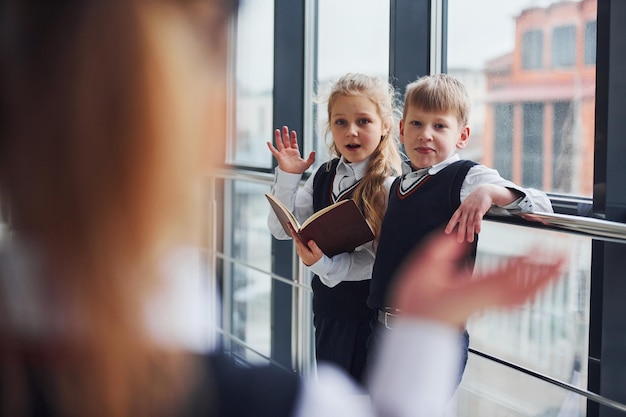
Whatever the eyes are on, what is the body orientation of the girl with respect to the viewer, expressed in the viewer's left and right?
facing the viewer and to the left of the viewer

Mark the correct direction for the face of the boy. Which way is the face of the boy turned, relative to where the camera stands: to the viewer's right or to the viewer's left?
to the viewer's left

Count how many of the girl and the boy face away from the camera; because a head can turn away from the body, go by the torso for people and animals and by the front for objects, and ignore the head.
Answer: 0

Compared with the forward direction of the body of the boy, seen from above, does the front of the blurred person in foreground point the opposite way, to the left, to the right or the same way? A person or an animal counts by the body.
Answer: the opposite way

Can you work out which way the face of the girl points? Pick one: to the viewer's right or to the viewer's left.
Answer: to the viewer's left

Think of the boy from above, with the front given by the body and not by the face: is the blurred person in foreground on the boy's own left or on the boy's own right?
on the boy's own right

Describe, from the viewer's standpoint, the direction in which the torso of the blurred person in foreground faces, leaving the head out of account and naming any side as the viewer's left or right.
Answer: facing away from the viewer and to the right of the viewer
